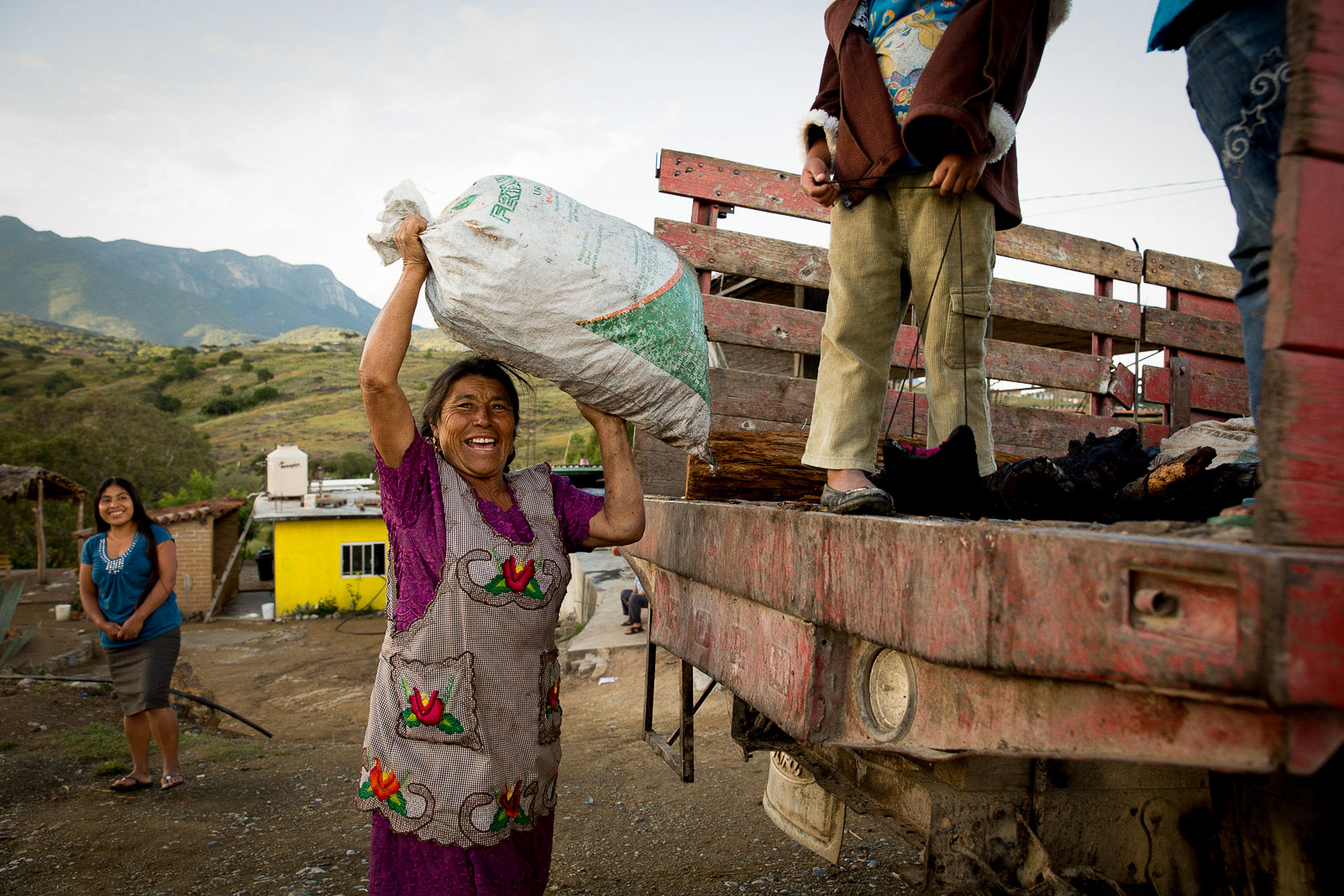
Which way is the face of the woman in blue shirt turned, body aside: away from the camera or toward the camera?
toward the camera

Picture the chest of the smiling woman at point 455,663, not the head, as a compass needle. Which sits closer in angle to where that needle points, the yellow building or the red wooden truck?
the red wooden truck

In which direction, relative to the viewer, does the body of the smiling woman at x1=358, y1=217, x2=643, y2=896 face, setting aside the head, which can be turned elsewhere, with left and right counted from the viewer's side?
facing the viewer and to the right of the viewer

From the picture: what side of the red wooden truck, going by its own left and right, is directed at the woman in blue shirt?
left

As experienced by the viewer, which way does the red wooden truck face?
facing away from the viewer and to the right of the viewer

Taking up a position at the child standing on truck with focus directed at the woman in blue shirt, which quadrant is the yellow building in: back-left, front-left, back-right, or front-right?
front-right

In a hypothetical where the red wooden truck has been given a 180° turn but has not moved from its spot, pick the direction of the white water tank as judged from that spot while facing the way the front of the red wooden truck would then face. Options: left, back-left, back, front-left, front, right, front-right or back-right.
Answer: right

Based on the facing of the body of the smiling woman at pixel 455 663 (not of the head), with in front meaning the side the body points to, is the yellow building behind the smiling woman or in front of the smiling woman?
behind

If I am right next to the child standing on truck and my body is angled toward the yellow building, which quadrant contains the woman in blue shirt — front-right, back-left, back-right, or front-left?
front-left

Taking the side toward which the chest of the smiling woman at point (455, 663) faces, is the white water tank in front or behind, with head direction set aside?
behind
